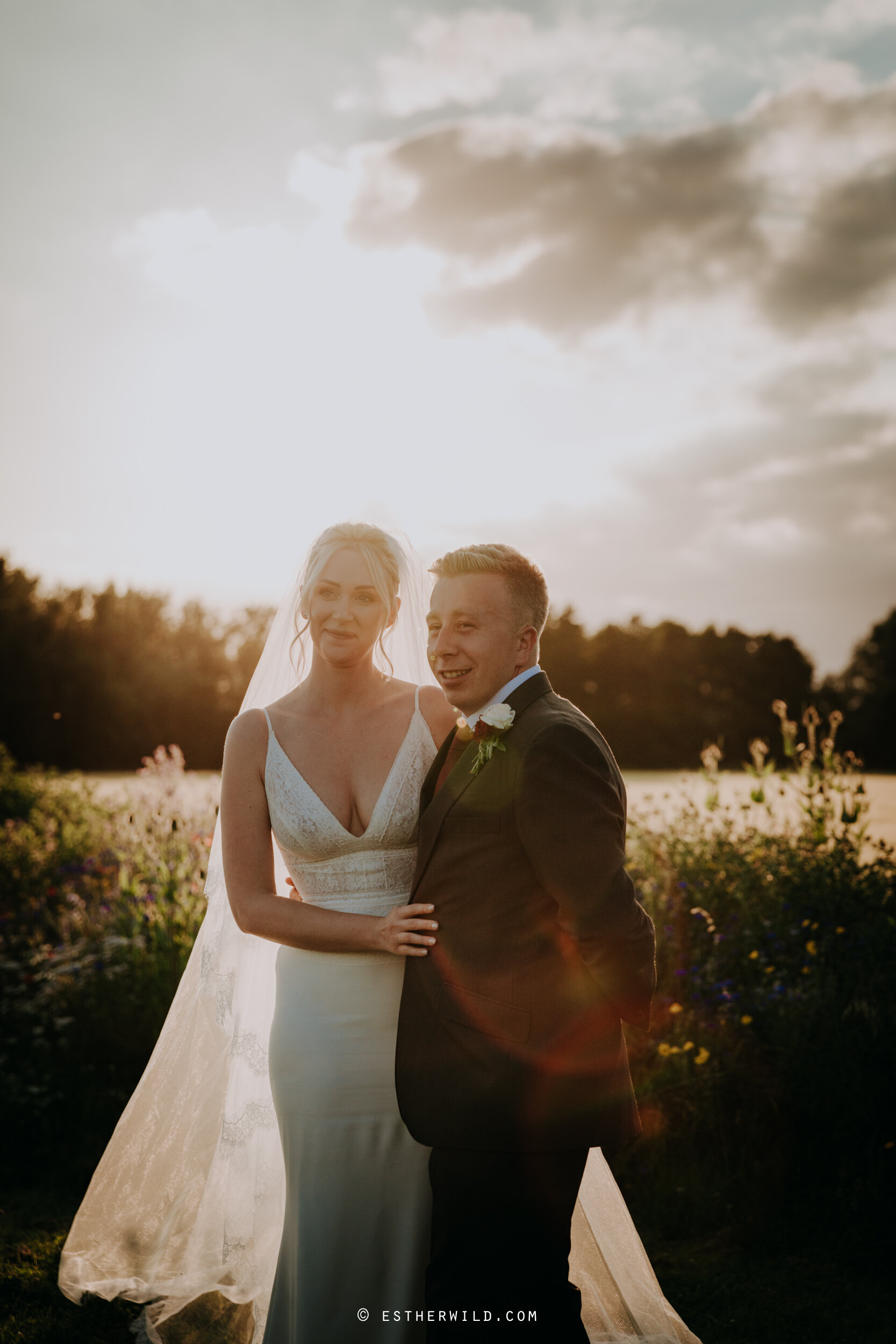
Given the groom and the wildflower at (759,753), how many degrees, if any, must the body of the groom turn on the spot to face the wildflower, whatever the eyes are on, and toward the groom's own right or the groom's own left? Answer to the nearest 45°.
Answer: approximately 135° to the groom's own right

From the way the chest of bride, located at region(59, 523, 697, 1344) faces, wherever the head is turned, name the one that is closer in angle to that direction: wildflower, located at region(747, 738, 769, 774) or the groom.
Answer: the groom

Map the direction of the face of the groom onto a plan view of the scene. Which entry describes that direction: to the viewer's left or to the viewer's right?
to the viewer's left

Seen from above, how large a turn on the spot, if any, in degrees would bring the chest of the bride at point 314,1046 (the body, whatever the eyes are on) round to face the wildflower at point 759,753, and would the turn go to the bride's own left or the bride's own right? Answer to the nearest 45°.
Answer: approximately 135° to the bride's own left

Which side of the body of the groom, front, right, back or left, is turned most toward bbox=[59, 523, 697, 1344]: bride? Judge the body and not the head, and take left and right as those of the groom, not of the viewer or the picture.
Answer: right

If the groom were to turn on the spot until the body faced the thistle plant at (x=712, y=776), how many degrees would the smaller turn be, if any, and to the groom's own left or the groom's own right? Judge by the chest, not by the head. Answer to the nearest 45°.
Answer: approximately 135° to the groom's own right

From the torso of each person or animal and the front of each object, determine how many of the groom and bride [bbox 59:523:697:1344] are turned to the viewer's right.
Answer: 0

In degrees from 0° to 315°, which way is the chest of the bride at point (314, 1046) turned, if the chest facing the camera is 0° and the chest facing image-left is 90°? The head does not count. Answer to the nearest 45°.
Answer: approximately 0°

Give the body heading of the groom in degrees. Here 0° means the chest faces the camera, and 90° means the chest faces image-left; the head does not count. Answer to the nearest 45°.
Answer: approximately 45°
